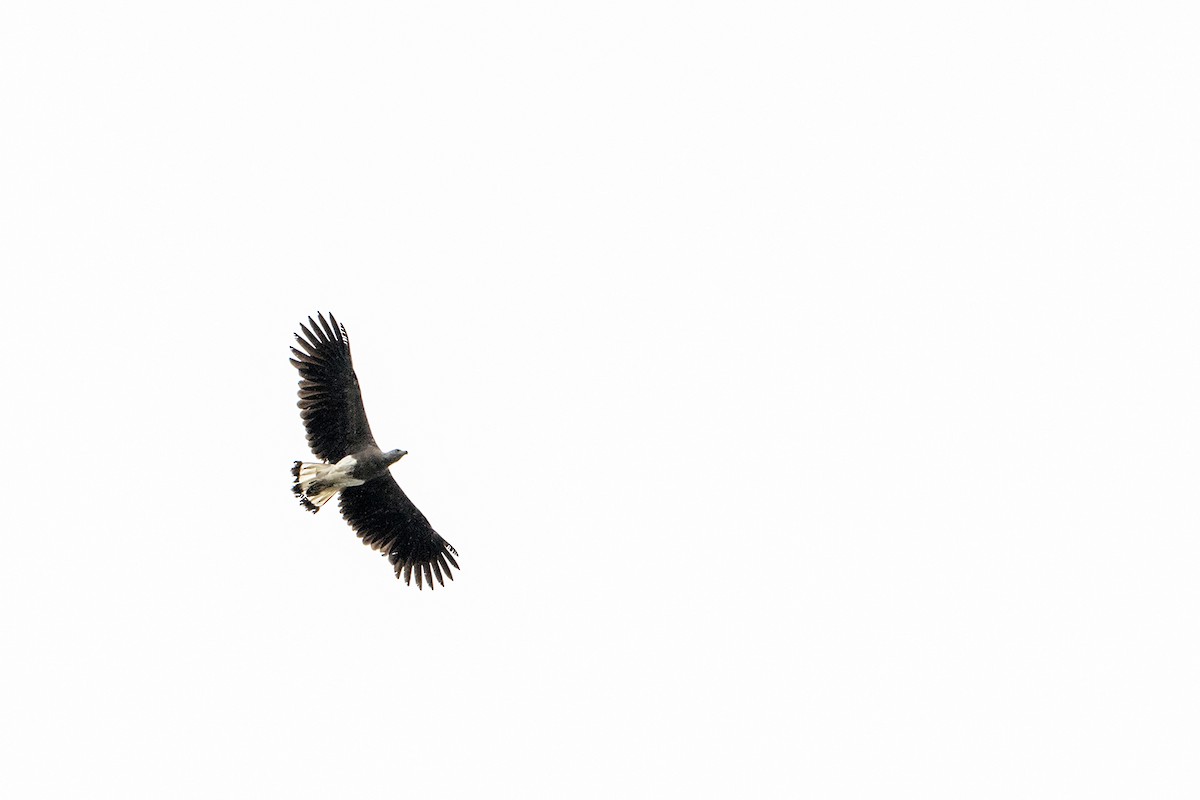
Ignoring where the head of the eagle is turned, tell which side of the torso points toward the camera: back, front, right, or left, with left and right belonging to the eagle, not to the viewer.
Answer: right
